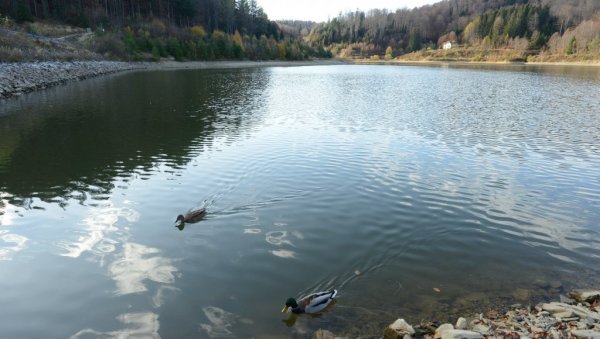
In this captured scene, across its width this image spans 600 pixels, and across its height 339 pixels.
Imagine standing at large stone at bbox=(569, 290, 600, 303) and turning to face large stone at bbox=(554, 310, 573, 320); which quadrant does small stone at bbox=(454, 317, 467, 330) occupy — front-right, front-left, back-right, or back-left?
front-right

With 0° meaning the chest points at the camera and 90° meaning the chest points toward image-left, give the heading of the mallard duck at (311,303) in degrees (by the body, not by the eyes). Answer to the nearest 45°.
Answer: approximately 45°

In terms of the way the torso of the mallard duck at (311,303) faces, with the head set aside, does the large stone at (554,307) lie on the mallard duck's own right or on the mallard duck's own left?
on the mallard duck's own left

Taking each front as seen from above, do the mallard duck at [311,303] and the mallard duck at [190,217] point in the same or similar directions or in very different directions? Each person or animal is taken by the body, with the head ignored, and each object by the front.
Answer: same or similar directions

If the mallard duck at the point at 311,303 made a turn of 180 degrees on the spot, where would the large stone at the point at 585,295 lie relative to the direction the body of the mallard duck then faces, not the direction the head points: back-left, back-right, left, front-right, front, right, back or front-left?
front-right

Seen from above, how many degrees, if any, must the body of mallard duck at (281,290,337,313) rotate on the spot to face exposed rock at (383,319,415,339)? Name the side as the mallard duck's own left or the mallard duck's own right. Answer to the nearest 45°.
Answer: approximately 90° to the mallard duck's own left

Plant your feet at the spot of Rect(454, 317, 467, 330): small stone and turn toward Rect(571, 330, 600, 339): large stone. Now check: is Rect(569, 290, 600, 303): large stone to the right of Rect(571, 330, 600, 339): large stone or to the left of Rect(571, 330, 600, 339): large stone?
left

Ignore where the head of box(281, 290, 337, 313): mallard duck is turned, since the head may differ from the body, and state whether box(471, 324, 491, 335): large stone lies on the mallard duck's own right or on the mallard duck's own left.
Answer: on the mallard duck's own left

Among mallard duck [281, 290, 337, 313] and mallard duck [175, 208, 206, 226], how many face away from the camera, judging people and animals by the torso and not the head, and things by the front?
0

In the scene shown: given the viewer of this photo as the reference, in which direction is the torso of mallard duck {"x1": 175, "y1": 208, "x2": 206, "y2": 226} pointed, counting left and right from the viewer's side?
facing the viewer and to the left of the viewer

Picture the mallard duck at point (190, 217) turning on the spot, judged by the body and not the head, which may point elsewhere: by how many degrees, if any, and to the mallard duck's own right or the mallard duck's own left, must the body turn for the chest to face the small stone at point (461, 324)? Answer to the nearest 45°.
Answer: approximately 90° to the mallard duck's own left

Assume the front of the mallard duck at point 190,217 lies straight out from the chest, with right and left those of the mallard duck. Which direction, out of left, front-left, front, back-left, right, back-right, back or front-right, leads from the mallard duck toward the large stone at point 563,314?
left

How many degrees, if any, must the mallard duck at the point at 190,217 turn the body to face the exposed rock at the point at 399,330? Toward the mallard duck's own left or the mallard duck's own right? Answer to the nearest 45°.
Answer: approximately 90° to the mallard duck's own left

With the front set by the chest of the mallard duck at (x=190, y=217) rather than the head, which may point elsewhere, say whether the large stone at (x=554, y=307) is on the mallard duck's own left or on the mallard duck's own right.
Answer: on the mallard duck's own left

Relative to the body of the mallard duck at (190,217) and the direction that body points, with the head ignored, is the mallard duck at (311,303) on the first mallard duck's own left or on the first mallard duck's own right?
on the first mallard duck's own left

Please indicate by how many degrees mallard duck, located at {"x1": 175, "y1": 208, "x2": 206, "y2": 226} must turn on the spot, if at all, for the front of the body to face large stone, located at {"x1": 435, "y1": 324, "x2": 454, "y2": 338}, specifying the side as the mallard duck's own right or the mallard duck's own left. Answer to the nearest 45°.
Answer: approximately 90° to the mallard duck's own left
